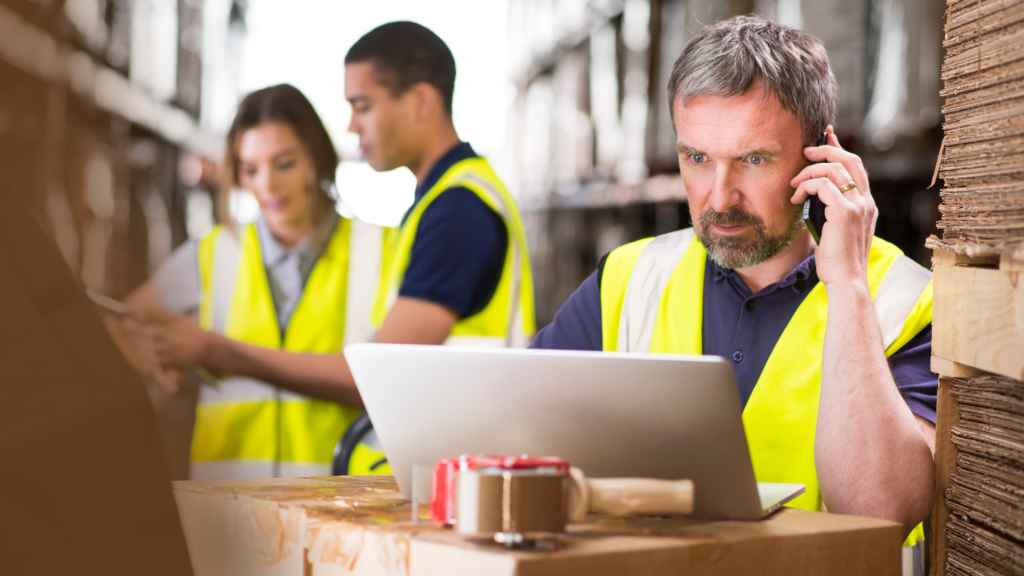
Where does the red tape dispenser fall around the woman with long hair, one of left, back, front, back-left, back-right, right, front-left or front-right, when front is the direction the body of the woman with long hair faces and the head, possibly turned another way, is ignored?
front

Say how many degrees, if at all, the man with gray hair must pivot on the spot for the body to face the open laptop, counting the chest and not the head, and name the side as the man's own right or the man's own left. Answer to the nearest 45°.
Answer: approximately 45° to the man's own left

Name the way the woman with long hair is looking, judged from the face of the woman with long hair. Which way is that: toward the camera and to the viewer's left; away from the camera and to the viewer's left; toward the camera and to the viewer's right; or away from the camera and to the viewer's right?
toward the camera and to the viewer's left

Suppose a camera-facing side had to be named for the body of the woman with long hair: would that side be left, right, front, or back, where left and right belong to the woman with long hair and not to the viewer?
front

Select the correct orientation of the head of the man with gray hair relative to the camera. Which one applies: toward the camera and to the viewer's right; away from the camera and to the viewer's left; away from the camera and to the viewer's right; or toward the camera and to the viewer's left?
toward the camera and to the viewer's left

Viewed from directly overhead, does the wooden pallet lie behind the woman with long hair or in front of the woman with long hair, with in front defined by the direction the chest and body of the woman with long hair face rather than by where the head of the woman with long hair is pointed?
in front

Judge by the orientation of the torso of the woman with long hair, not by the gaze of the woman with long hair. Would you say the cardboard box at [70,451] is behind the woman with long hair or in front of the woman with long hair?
in front

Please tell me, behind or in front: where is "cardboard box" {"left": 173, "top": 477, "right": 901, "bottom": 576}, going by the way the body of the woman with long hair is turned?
in front

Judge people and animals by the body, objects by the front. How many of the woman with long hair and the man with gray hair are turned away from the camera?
0

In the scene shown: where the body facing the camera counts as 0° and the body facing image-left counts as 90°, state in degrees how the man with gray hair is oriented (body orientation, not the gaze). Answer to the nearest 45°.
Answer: approximately 45°
